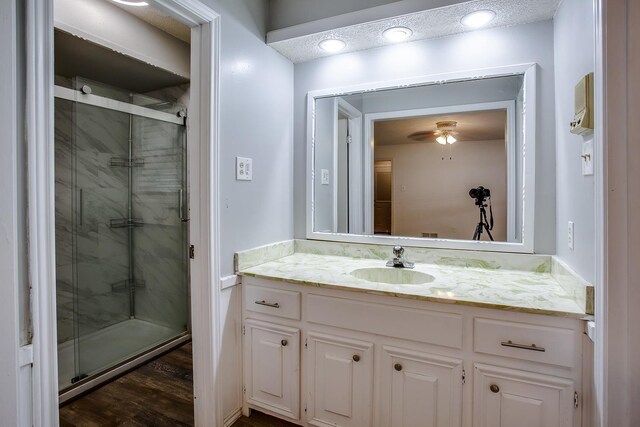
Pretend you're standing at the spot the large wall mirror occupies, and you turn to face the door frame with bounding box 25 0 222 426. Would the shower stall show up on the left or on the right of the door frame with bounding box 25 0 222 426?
right

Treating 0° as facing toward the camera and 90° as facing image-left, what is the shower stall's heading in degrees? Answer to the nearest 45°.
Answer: approximately 315°

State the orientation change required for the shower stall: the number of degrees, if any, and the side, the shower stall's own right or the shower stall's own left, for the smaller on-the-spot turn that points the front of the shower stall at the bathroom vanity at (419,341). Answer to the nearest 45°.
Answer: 0° — it already faces it

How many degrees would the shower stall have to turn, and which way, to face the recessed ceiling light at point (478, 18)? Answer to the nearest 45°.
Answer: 0° — it already faces it

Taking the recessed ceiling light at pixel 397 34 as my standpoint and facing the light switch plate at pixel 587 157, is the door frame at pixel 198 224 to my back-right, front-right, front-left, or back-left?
back-right

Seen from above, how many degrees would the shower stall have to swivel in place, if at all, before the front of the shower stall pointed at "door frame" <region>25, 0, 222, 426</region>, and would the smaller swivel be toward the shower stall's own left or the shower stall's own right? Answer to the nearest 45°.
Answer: approximately 45° to the shower stall's own right

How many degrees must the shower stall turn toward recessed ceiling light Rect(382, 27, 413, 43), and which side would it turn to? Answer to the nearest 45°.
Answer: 0° — it already faces it

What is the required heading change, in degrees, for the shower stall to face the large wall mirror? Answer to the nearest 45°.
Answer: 0° — it already faces it
